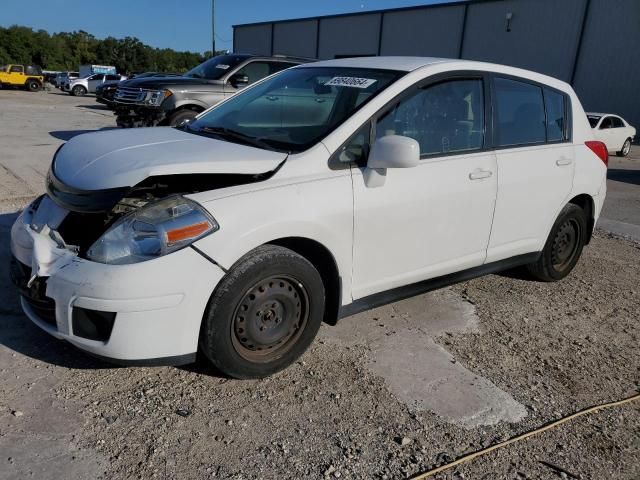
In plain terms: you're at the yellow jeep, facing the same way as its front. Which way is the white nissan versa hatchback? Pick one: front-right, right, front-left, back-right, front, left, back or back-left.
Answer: left

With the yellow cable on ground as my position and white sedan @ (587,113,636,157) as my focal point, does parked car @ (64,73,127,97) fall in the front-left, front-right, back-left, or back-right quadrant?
front-left

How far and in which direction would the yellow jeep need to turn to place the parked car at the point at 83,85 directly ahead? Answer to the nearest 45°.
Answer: approximately 135° to its left

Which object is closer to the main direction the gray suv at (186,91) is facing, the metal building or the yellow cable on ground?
the yellow cable on ground

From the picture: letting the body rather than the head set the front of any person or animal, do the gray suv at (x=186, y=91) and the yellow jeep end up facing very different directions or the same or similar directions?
same or similar directions

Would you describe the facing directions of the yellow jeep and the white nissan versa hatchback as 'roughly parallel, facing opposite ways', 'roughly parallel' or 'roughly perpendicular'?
roughly parallel

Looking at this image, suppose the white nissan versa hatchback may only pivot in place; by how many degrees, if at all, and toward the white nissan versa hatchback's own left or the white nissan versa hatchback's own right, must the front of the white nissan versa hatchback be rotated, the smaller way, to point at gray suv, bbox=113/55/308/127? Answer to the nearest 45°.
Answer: approximately 135° to the white nissan versa hatchback's own right

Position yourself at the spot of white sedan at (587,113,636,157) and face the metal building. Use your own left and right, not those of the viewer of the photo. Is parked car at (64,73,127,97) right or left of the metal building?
left

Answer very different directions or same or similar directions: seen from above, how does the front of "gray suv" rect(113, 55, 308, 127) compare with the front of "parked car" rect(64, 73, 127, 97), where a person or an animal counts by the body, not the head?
same or similar directions

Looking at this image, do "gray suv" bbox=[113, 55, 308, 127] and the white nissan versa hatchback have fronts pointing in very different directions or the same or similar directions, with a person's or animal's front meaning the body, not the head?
same or similar directions

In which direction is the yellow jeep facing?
to the viewer's left

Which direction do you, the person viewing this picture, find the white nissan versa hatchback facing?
facing the viewer and to the left of the viewer

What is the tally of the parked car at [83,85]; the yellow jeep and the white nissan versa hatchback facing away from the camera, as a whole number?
0
